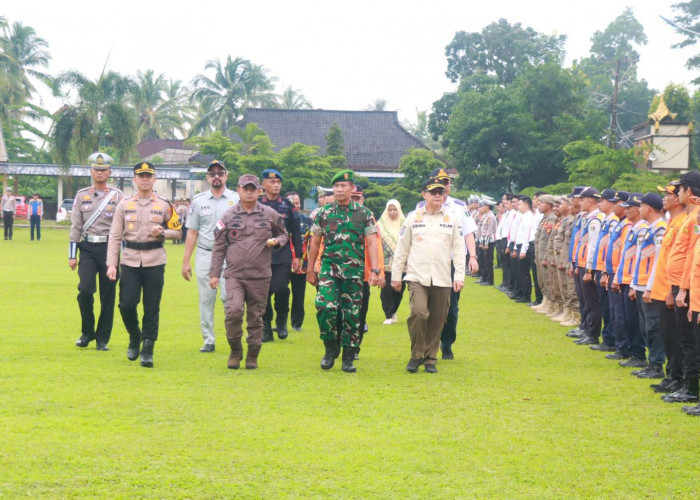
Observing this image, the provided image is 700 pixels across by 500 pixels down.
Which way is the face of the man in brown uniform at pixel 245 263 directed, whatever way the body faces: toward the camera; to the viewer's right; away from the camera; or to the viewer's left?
toward the camera

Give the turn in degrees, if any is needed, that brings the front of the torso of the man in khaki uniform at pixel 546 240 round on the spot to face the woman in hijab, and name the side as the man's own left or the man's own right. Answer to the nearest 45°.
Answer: approximately 45° to the man's own left

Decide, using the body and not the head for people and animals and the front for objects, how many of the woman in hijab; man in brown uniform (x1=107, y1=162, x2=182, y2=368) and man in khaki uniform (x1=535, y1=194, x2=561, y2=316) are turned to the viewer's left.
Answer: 1

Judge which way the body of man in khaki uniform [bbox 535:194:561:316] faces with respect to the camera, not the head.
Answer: to the viewer's left

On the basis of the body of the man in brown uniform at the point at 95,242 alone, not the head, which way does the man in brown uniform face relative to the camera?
toward the camera

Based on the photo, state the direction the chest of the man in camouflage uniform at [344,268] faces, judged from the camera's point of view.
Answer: toward the camera

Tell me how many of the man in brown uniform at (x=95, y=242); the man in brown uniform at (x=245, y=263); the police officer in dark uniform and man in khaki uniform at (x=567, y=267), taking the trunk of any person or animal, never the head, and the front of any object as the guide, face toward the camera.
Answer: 3

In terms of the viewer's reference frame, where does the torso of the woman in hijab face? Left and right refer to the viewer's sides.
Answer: facing the viewer

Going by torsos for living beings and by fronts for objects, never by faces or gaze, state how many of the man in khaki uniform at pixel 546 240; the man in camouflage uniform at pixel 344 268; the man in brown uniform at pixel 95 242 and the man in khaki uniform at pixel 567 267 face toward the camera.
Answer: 2

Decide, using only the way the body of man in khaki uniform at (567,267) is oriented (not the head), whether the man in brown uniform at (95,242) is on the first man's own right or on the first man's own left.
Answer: on the first man's own left

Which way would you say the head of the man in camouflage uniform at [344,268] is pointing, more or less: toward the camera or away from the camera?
toward the camera

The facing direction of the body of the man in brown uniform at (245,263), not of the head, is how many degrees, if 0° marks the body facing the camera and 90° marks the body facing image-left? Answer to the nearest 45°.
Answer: approximately 0°

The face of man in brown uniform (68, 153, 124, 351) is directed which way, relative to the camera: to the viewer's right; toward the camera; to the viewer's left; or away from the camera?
toward the camera

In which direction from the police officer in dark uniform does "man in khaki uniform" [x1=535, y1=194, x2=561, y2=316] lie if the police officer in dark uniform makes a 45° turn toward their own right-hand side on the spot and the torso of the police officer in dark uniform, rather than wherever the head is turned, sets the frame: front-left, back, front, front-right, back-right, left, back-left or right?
back

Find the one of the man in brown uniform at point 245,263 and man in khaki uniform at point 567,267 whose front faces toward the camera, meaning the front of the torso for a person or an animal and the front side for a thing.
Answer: the man in brown uniform

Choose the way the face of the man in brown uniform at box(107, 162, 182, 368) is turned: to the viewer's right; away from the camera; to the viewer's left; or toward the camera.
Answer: toward the camera
